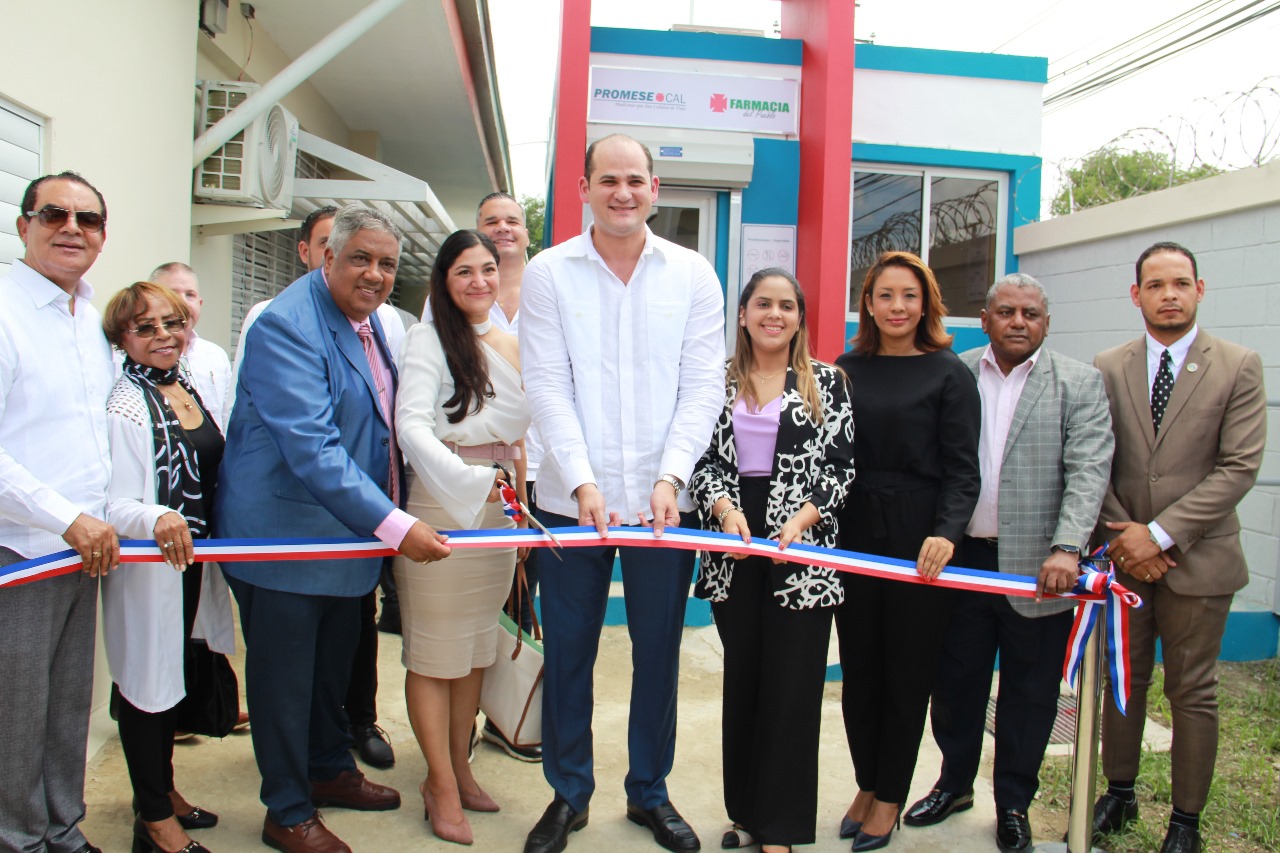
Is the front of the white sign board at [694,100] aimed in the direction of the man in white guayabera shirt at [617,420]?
yes

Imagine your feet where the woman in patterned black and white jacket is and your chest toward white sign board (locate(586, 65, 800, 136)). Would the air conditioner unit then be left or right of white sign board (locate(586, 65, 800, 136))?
left

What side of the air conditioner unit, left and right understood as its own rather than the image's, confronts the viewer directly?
right

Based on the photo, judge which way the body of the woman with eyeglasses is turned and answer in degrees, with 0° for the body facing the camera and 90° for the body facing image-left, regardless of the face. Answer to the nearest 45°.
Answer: approximately 315°

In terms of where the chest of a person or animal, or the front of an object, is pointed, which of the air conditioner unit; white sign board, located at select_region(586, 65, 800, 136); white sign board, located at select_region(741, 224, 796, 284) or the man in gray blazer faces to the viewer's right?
the air conditioner unit

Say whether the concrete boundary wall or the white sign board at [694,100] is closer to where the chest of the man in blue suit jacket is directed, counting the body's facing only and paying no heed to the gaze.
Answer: the concrete boundary wall

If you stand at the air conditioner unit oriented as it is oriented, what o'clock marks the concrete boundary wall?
The concrete boundary wall is roughly at 1 o'clock from the air conditioner unit.
